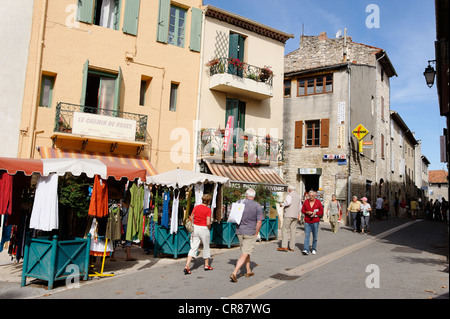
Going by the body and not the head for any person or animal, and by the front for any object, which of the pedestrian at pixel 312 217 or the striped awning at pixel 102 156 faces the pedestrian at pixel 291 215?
the striped awning

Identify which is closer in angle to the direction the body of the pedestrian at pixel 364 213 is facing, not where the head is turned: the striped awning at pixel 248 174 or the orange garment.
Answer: the orange garment

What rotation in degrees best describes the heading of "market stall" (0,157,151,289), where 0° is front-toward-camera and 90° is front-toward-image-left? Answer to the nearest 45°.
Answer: approximately 315°

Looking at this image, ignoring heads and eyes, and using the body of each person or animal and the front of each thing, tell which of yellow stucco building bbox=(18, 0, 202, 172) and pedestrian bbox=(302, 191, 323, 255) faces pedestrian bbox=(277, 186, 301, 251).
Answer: the yellow stucco building

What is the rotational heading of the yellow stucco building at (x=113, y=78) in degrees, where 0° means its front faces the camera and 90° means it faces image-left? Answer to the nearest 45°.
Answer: approximately 315°

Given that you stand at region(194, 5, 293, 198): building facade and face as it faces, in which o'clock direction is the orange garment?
The orange garment is roughly at 2 o'clock from the building facade.
